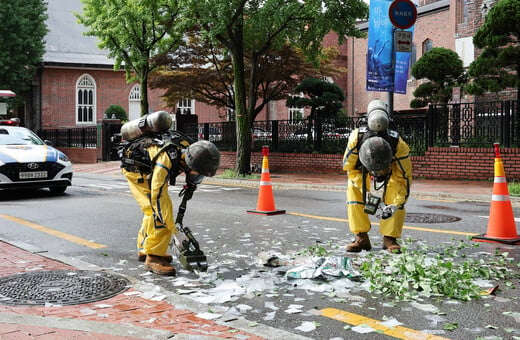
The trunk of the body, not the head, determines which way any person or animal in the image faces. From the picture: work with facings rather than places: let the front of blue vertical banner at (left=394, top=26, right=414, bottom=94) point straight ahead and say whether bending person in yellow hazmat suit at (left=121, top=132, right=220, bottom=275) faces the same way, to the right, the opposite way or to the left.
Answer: to the left

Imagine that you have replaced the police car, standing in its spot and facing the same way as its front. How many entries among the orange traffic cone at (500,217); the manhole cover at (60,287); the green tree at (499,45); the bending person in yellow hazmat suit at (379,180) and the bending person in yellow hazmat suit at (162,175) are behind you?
0

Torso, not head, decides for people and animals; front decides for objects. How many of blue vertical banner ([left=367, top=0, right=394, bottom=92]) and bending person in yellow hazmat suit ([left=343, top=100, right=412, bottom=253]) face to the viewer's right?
0

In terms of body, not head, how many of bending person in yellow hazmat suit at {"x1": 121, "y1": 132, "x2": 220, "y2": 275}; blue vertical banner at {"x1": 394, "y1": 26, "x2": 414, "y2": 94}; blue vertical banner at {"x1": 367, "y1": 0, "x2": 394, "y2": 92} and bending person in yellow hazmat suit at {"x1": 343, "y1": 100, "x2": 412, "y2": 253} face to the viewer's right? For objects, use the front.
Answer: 1

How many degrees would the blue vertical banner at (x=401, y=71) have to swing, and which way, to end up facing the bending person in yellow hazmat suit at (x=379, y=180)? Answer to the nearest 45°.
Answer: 0° — it already faces them

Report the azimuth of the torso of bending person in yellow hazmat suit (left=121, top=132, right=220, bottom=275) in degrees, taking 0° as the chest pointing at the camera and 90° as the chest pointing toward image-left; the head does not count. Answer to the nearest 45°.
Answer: approximately 270°

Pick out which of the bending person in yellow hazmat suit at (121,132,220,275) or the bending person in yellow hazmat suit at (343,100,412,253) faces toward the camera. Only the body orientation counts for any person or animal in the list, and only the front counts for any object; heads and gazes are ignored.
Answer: the bending person in yellow hazmat suit at (343,100,412,253)

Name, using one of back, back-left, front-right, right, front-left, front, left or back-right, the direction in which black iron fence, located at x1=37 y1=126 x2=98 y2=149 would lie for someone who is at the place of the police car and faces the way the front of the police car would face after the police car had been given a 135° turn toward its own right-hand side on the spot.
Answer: right

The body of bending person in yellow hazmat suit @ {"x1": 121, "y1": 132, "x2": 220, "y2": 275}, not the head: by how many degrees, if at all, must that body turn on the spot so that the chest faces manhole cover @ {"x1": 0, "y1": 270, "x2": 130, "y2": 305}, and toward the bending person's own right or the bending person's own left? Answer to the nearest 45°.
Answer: approximately 135° to the bending person's own right

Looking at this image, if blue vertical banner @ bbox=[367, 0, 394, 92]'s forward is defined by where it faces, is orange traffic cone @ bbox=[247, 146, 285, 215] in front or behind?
in front

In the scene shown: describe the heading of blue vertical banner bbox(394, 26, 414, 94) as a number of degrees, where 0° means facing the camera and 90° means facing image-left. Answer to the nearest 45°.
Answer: approximately 0°

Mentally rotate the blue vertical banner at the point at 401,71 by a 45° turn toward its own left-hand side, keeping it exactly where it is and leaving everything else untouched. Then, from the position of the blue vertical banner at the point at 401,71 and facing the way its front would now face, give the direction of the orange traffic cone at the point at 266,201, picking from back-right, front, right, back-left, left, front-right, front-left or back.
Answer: front-right

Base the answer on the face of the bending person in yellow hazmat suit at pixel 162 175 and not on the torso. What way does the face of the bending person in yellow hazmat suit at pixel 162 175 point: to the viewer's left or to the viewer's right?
to the viewer's right

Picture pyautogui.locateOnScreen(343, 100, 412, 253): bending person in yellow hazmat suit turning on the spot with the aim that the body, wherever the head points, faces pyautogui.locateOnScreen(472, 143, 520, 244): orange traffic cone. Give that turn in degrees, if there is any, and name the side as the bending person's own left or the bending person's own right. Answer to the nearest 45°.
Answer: approximately 135° to the bending person's own left

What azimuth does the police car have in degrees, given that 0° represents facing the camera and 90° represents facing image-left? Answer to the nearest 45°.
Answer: approximately 315°
